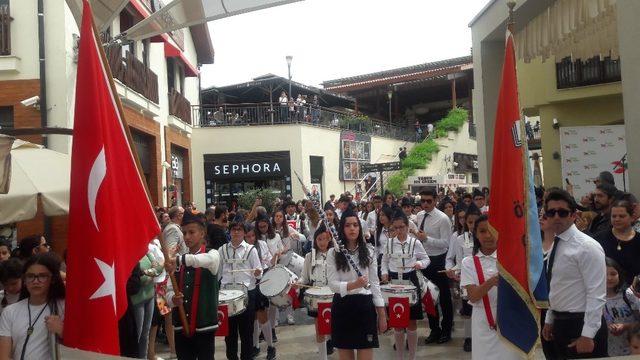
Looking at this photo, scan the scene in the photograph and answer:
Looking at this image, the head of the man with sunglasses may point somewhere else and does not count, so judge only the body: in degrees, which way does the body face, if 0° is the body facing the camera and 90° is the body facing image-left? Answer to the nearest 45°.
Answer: approximately 45°

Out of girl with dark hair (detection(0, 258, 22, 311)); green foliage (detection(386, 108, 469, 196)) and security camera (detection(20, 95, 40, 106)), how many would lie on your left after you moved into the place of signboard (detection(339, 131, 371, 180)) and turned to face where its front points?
1

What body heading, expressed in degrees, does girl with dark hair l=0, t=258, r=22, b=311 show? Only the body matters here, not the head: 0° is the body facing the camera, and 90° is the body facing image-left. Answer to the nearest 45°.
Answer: approximately 315°

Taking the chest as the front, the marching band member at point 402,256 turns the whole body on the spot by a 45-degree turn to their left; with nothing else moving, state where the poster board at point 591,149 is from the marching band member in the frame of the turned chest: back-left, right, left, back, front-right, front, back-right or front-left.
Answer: left

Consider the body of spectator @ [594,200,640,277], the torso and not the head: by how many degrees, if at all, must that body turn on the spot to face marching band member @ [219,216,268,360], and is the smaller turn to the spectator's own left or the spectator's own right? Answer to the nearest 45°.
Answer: approximately 45° to the spectator's own right

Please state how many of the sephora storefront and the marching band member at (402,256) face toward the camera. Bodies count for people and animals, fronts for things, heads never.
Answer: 2

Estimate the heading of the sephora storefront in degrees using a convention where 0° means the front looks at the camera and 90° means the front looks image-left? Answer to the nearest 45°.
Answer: approximately 0°
